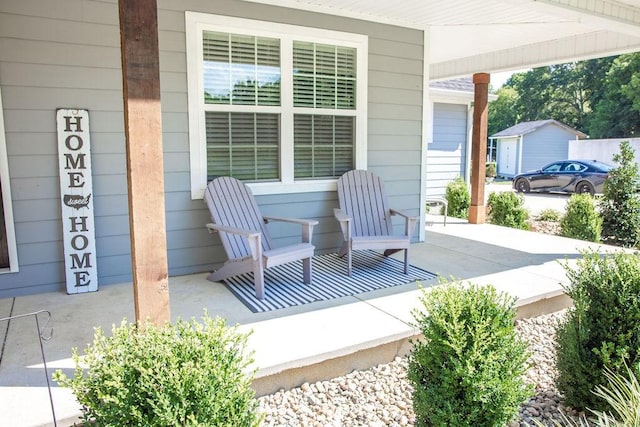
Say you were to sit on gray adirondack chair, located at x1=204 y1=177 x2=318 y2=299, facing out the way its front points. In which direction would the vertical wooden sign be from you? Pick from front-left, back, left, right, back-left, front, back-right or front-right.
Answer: back-right

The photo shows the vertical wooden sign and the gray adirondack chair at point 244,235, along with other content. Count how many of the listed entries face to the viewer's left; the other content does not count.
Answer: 0

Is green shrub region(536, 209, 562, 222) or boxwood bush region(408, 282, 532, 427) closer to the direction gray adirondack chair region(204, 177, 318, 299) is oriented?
the boxwood bush

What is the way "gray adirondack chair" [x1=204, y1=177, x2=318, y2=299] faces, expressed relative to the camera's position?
facing the viewer and to the right of the viewer

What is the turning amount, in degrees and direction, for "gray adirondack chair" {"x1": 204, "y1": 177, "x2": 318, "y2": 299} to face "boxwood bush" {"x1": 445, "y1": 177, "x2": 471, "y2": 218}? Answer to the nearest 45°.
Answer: approximately 90° to its left

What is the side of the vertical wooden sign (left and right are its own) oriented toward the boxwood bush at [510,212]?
left

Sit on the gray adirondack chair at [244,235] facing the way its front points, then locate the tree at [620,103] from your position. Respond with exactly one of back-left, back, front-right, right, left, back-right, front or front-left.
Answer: left

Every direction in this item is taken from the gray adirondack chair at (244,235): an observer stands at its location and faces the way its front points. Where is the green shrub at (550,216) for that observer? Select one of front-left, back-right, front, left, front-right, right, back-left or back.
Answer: left

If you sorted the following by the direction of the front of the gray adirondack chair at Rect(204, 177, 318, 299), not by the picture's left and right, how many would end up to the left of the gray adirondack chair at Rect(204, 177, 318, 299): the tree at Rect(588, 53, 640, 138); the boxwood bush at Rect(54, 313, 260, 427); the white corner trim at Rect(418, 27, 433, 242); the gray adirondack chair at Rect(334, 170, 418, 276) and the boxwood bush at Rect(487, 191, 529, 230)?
4

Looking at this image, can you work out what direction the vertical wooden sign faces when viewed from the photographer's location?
facing the viewer

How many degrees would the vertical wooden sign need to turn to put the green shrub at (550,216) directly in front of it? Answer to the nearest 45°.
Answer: approximately 90° to its left

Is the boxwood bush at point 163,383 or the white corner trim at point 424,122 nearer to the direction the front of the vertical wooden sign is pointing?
the boxwood bush

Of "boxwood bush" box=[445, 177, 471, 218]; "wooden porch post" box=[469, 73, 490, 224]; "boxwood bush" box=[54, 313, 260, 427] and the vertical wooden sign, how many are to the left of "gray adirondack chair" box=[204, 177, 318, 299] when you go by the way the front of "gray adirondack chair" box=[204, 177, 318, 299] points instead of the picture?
2

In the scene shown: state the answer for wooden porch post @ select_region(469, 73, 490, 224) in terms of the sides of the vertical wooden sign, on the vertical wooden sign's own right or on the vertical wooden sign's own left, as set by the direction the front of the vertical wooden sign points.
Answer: on the vertical wooden sign's own left

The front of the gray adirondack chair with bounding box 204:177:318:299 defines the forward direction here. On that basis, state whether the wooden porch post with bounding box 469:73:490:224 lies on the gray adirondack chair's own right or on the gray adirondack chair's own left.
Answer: on the gray adirondack chair's own left

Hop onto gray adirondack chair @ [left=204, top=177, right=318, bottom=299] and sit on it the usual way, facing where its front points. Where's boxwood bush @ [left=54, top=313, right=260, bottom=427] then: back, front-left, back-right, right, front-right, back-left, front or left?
front-right
